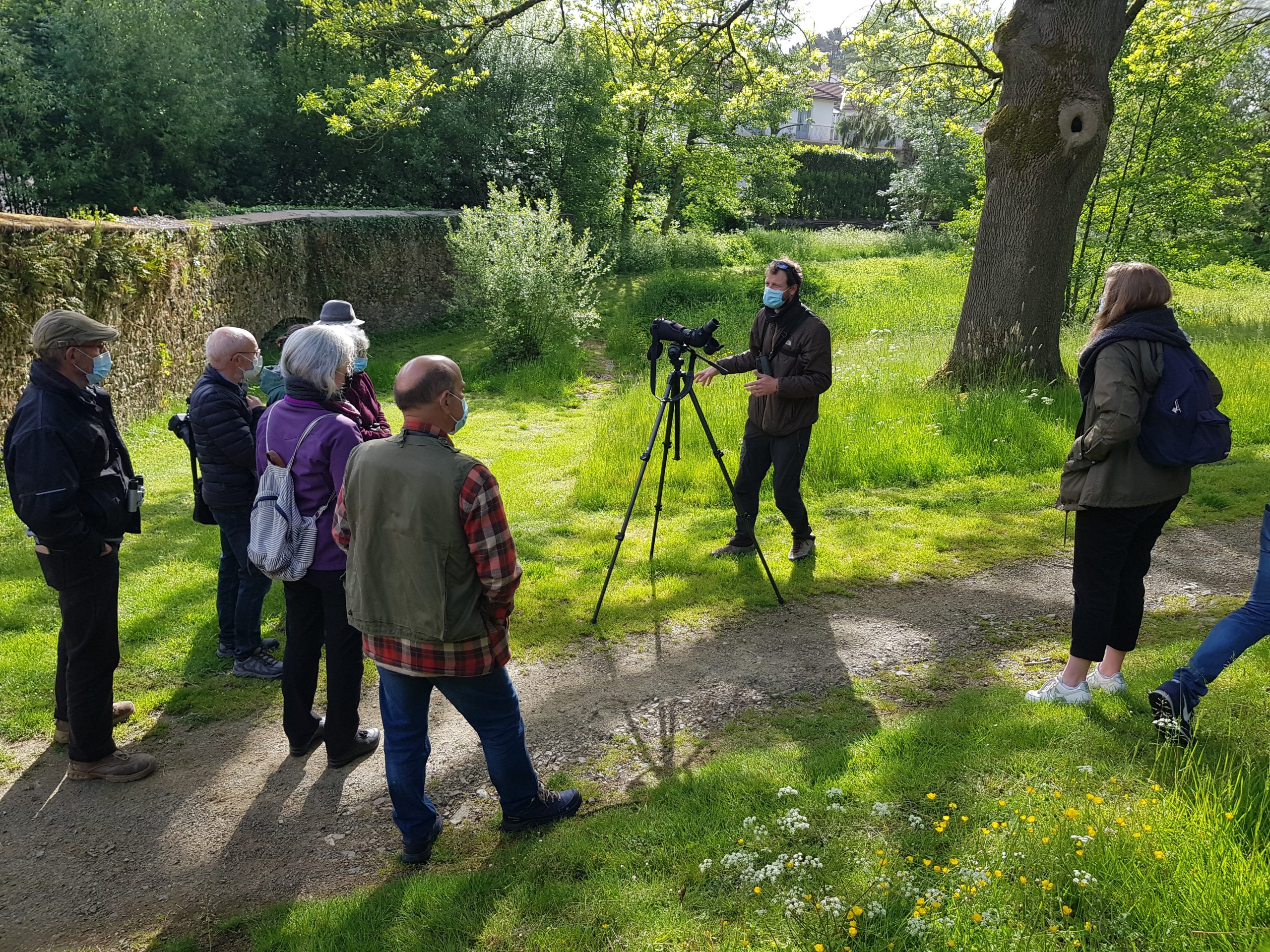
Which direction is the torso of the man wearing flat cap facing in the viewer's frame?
to the viewer's right

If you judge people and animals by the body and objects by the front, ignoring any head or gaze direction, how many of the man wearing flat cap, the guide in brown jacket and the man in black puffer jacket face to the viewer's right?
2

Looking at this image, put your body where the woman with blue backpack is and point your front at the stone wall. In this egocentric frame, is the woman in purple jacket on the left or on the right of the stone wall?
left

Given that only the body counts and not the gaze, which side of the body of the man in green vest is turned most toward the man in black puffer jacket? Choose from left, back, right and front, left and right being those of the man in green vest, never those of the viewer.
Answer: left

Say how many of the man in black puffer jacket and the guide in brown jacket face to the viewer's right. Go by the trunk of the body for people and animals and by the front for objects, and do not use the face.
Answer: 1

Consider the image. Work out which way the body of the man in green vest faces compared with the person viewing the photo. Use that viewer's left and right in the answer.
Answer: facing away from the viewer and to the right of the viewer

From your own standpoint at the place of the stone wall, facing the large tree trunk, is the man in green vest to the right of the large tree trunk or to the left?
right

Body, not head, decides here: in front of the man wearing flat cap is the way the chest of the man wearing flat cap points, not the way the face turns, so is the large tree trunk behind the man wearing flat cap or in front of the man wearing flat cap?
in front

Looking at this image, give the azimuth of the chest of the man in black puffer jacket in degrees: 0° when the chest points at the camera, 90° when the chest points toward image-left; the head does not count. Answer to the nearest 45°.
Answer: approximately 270°

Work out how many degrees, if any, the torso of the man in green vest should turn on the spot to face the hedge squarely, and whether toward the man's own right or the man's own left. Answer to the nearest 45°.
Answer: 0° — they already face it

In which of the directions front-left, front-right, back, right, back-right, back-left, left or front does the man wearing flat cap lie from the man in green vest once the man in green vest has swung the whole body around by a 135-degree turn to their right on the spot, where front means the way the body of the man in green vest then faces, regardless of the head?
back-right

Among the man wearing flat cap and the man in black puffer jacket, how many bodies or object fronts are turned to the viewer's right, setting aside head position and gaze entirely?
2

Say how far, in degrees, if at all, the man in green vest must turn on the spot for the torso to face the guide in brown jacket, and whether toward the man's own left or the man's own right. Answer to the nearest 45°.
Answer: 0° — they already face them

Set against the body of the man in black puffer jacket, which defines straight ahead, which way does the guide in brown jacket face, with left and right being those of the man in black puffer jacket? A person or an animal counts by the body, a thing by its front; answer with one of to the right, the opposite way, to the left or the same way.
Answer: the opposite way

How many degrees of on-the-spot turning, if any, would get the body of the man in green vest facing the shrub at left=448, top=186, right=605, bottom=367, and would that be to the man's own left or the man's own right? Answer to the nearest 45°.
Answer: approximately 45° to the man's own left

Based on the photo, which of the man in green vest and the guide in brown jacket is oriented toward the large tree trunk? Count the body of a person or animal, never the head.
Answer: the man in green vest

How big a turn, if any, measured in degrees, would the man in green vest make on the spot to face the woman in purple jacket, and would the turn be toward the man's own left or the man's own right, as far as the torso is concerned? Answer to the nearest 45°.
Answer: approximately 90° to the man's own left
